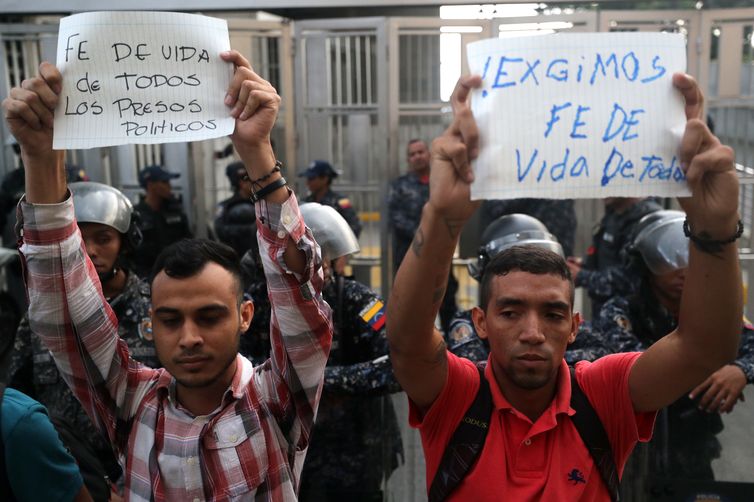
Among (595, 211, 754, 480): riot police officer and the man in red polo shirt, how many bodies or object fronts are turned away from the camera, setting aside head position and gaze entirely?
0

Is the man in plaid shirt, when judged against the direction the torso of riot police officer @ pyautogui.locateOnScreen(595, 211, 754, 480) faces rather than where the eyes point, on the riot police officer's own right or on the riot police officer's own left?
on the riot police officer's own right

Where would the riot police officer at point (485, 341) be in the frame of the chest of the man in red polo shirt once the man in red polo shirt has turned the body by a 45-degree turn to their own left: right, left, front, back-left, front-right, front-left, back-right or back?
back-left

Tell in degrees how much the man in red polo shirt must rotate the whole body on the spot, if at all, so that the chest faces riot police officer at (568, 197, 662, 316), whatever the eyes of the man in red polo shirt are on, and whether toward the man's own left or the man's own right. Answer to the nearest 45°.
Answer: approximately 180°

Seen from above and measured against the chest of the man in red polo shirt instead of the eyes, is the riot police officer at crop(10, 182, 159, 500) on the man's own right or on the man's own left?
on the man's own right

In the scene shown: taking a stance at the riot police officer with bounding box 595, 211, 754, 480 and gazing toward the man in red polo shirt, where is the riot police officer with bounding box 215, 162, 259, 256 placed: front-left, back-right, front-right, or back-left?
back-right
